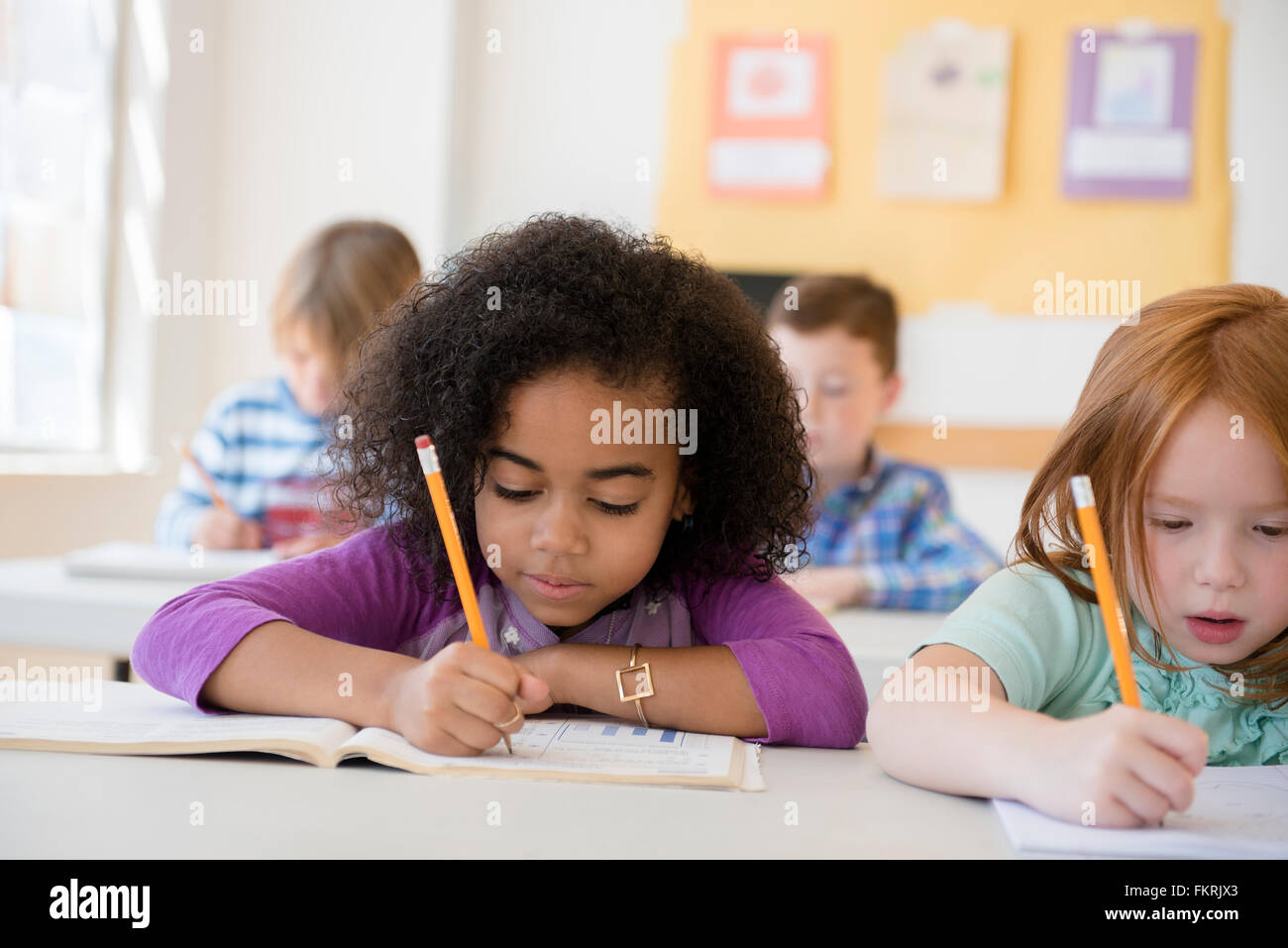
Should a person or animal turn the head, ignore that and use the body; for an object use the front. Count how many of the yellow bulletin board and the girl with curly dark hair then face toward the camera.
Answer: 2

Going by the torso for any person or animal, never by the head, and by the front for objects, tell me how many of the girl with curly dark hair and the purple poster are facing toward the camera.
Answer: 2

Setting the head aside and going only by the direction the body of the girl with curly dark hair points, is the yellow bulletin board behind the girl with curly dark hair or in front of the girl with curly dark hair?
behind

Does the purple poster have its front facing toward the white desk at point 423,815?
yes

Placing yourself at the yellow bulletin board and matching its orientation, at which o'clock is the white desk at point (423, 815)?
The white desk is roughly at 12 o'clock from the yellow bulletin board.

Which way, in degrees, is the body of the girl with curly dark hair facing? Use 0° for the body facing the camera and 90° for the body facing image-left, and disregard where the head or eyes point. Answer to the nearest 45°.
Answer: approximately 0°

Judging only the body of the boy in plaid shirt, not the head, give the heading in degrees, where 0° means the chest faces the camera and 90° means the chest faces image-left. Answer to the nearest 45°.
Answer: approximately 45°

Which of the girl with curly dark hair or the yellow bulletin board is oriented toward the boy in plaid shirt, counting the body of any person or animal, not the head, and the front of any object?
the yellow bulletin board

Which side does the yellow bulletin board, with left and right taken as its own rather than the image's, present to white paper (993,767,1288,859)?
front

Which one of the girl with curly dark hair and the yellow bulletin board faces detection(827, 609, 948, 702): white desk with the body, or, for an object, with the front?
the yellow bulletin board

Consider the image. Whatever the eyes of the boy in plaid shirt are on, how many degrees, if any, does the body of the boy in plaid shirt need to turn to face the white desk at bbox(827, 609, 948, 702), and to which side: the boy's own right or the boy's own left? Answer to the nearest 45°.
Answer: approximately 45° to the boy's own left

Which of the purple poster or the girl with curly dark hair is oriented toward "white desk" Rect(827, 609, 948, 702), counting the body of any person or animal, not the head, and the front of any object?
the purple poster

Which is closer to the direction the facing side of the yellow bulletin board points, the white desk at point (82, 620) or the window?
the white desk

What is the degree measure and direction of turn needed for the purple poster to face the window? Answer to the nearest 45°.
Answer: approximately 45° to its right
